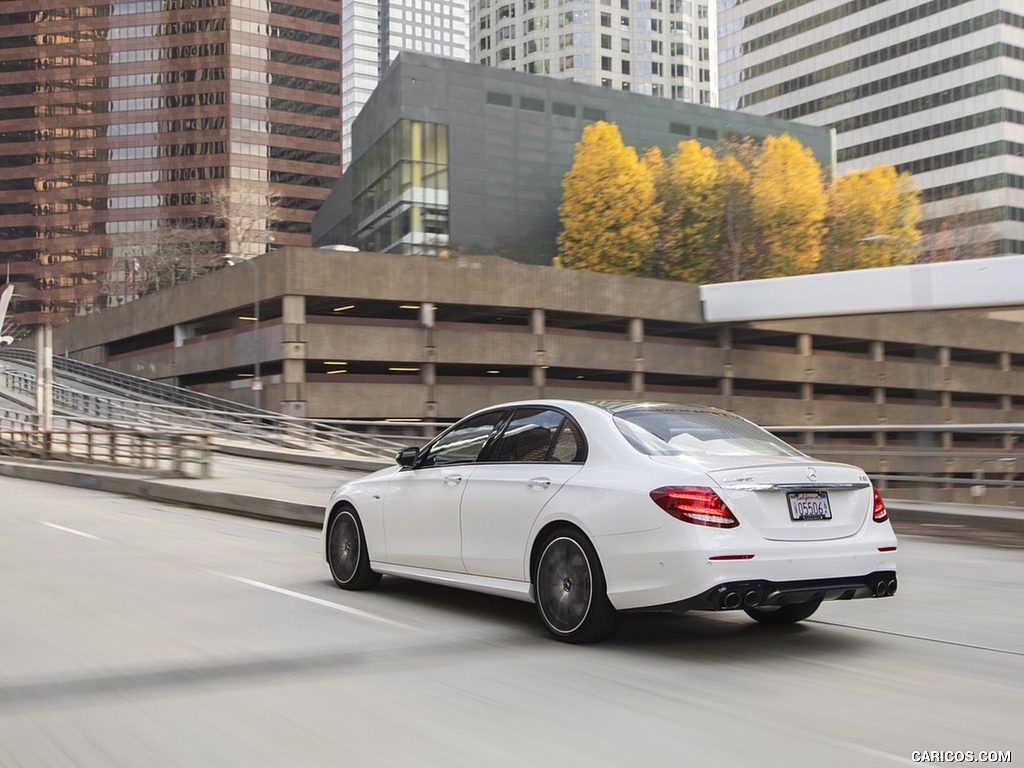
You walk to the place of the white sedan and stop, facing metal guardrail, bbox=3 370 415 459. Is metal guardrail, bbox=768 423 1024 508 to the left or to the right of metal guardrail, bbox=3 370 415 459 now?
right

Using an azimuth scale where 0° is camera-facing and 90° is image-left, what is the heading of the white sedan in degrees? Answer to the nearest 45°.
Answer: approximately 135°

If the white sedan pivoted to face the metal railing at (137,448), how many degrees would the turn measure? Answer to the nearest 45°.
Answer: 0° — it already faces it

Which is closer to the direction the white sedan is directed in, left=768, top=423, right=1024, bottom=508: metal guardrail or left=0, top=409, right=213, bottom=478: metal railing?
the metal railing

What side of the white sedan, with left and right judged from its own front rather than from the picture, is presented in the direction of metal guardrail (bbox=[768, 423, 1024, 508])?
right
